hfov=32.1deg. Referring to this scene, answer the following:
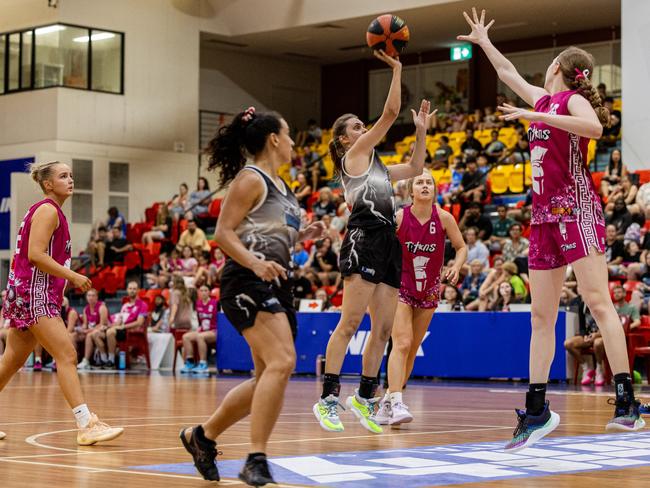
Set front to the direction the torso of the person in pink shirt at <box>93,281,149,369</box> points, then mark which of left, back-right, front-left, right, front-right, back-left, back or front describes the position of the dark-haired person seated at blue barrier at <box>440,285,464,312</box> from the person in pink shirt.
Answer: left

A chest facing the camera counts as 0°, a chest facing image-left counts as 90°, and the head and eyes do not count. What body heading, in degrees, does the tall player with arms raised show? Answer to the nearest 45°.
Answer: approximately 45°

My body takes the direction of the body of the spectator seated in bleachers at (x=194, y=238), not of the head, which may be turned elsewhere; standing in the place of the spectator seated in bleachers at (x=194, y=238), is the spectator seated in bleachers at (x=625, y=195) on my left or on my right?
on my left

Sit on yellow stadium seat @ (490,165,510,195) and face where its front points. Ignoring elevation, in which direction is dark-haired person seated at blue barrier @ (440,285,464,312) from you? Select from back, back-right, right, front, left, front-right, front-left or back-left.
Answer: front

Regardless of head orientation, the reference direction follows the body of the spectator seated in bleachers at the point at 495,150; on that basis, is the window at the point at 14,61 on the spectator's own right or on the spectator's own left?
on the spectator's own right

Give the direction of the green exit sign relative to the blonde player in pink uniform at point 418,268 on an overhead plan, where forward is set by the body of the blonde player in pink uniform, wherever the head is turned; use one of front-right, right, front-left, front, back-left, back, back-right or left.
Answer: back

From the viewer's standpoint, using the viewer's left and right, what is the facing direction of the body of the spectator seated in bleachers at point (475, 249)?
facing the viewer and to the left of the viewer

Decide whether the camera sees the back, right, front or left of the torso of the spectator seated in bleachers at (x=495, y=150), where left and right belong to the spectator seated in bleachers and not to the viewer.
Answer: front

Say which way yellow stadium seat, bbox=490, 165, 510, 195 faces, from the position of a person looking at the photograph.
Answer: facing the viewer

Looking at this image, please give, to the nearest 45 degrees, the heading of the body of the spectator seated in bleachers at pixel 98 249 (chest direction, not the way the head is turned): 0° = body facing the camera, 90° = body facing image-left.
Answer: approximately 315°

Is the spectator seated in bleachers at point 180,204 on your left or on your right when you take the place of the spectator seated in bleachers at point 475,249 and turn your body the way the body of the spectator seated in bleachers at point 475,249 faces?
on your right

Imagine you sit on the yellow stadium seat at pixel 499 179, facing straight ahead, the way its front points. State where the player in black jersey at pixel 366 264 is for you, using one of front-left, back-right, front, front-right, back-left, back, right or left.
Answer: front

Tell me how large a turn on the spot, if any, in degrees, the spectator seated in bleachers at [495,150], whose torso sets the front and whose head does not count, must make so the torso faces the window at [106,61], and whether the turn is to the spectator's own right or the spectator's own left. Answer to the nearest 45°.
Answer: approximately 90° to the spectator's own right

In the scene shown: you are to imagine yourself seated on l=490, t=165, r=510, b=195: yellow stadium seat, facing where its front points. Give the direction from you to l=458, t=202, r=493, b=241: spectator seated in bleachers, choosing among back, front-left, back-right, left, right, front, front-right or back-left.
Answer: front

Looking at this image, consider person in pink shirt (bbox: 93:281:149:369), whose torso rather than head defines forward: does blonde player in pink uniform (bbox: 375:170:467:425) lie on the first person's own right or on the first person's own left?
on the first person's own left
